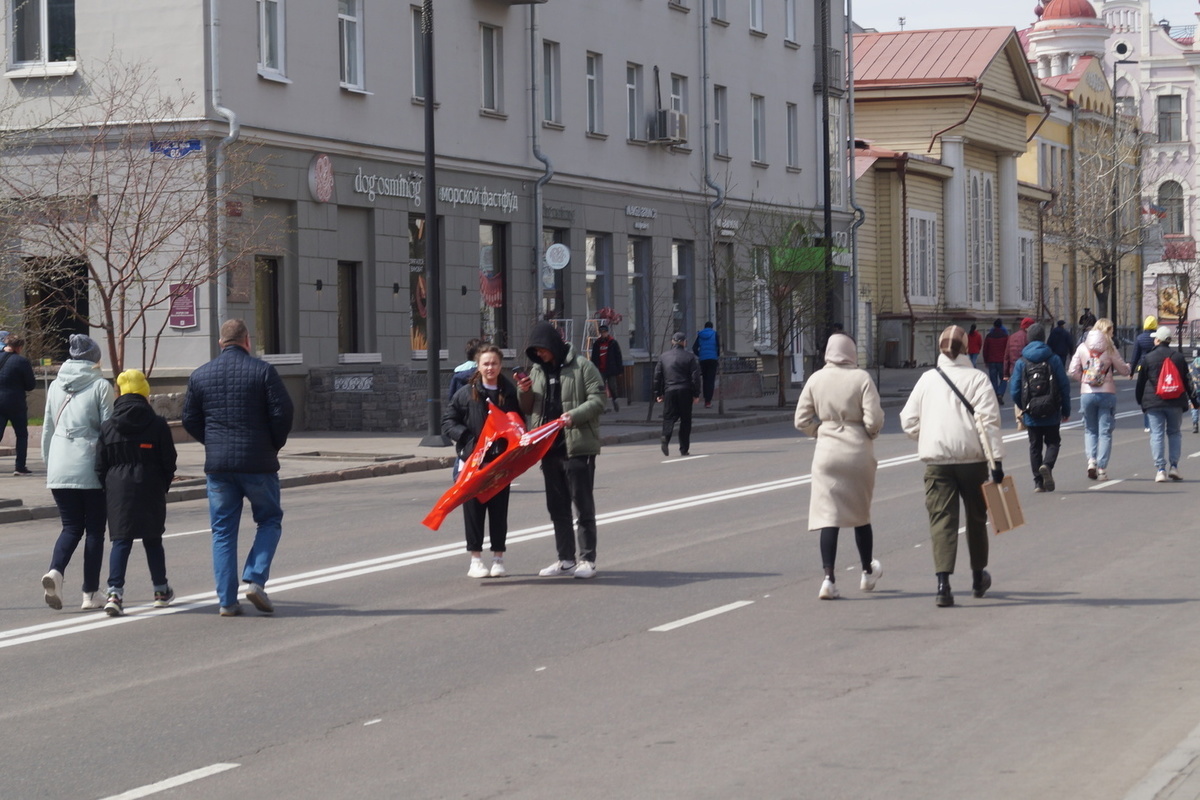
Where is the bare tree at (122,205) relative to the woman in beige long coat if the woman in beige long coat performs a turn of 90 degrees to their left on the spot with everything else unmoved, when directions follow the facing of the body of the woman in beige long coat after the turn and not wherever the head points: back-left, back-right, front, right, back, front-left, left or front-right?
front-right

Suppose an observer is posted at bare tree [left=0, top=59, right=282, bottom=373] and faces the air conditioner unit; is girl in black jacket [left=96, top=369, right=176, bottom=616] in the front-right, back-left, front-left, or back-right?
back-right

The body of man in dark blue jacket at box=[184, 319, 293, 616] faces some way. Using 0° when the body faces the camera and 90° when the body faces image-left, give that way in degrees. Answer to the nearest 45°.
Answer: approximately 180°

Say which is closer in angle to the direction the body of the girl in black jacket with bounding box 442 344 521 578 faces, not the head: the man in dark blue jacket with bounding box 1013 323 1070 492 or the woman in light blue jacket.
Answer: the woman in light blue jacket

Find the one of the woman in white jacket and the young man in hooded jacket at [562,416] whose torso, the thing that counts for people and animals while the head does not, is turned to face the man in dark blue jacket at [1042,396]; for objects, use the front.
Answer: the woman in white jacket

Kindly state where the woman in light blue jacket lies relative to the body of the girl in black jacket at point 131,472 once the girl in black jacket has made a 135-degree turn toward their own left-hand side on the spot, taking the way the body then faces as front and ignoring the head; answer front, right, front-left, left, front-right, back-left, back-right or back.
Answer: right

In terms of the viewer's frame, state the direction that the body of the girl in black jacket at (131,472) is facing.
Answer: away from the camera

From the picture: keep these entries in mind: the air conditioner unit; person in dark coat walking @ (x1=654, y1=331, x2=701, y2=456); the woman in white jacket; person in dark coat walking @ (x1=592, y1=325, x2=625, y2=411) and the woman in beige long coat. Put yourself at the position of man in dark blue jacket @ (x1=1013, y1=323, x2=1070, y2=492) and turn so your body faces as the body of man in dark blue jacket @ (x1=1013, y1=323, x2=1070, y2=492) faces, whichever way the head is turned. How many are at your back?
2

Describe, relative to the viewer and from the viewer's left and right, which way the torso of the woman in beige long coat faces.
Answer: facing away from the viewer

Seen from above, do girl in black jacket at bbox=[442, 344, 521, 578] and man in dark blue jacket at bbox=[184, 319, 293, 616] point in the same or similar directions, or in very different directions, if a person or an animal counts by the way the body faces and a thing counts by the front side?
very different directions

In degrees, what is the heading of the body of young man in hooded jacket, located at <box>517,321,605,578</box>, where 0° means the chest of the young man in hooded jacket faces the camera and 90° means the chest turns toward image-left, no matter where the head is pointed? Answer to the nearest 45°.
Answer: approximately 45°

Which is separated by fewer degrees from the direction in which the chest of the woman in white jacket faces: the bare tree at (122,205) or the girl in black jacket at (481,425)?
the bare tree
